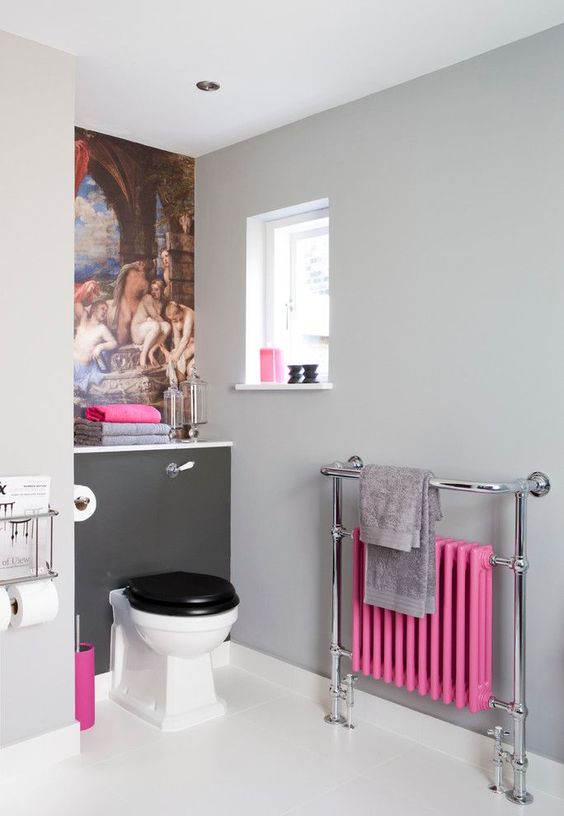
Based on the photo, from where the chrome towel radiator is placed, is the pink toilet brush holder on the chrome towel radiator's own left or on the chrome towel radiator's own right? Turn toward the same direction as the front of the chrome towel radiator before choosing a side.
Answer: on the chrome towel radiator's own right

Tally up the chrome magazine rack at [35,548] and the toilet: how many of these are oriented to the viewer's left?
0

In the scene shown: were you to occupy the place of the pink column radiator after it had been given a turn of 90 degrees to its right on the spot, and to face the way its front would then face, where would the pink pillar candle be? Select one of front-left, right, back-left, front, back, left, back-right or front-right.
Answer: front

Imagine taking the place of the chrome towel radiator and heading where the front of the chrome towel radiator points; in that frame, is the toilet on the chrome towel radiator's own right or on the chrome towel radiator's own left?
on the chrome towel radiator's own right

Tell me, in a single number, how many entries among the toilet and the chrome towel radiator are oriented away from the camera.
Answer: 0

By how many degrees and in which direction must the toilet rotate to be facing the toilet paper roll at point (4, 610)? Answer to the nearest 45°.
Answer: approximately 90° to its right

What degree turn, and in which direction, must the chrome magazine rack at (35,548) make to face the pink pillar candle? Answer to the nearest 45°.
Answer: approximately 90° to its left

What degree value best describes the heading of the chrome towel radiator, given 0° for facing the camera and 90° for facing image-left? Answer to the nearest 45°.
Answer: approximately 45°

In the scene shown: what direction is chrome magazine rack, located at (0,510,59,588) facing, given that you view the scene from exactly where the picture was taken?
facing the viewer and to the right of the viewer

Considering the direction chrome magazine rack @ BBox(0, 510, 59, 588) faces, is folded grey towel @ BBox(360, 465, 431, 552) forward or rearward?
forward

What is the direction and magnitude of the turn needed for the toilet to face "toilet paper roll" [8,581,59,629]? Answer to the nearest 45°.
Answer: approximately 90° to its right

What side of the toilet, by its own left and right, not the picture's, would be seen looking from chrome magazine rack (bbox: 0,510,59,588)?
right

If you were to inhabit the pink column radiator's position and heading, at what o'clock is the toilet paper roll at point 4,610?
The toilet paper roll is roughly at 1 o'clock from the pink column radiator.

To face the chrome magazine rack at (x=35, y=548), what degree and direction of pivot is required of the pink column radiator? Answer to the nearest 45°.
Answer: approximately 45° to its right
